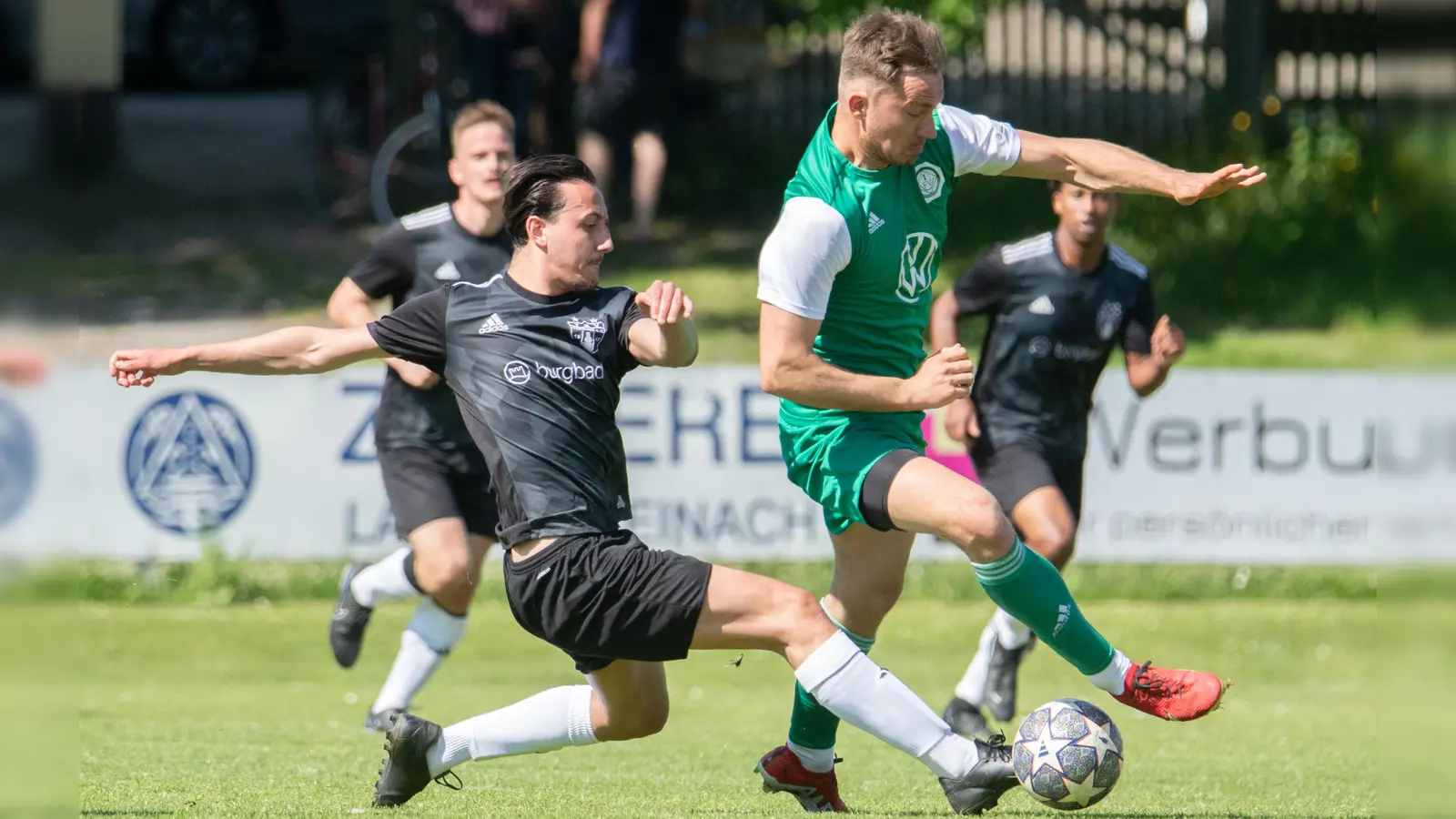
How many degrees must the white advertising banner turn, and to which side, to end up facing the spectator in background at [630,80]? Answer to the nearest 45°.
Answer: approximately 180°

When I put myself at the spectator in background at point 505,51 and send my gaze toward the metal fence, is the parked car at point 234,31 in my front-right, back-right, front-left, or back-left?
back-left

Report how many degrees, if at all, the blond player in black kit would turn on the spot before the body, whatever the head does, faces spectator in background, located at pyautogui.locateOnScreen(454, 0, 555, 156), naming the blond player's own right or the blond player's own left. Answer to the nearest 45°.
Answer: approximately 135° to the blond player's own left

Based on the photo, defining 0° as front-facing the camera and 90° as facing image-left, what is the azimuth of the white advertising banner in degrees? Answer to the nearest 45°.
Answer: approximately 0°

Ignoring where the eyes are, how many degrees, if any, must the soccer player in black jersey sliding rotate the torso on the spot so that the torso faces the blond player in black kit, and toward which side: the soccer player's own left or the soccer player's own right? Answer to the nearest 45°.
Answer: approximately 135° to the soccer player's own left
